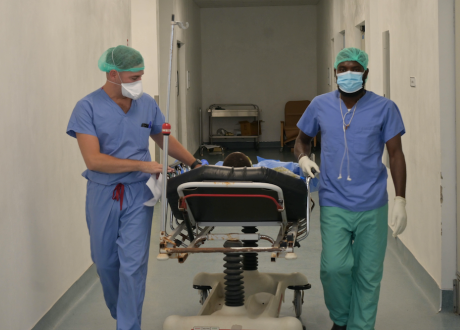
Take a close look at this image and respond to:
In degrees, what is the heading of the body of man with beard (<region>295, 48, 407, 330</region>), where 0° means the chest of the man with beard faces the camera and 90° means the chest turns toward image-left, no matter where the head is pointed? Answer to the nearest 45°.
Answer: approximately 0°

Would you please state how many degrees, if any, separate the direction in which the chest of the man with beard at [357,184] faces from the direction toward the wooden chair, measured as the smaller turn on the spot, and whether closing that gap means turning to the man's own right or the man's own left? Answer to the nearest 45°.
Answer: approximately 180°
